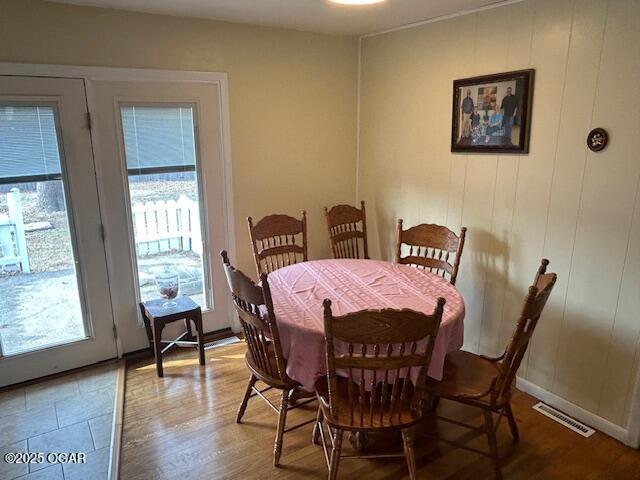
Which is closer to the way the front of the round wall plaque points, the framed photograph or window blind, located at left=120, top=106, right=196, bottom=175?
the window blind

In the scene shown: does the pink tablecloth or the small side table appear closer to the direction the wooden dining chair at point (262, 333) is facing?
the pink tablecloth

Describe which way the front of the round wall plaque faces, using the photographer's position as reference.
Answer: facing the viewer and to the left of the viewer

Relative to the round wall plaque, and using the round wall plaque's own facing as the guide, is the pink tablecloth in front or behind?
in front

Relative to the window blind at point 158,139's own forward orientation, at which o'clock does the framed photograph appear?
The framed photograph is roughly at 10 o'clock from the window blind.

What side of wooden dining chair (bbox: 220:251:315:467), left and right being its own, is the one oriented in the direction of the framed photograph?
front

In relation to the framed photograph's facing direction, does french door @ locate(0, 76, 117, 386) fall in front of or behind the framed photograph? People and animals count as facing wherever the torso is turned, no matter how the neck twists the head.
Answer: in front

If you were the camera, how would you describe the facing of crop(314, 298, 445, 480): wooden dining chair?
facing away from the viewer

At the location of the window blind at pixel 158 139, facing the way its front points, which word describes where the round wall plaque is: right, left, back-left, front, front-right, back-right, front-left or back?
front-left

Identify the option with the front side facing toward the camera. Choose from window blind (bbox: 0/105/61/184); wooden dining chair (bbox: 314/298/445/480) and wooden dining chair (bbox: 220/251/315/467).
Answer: the window blind

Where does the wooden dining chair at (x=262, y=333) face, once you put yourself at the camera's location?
facing away from the viewer and to the right of the viewer

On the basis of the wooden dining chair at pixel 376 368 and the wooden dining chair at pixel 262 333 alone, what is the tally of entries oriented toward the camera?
0
